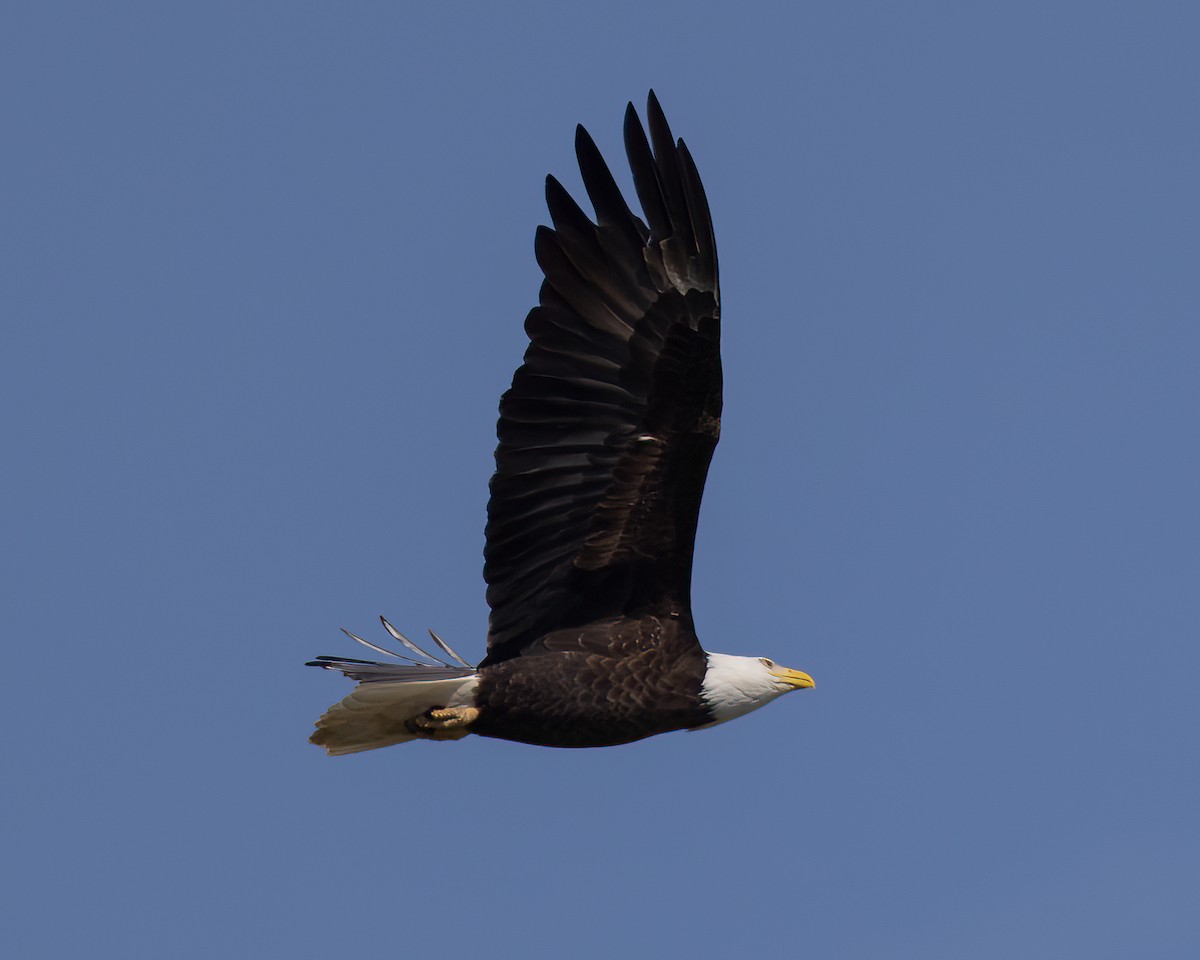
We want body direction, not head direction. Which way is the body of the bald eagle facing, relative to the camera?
to the viewer's right
